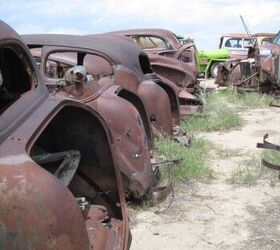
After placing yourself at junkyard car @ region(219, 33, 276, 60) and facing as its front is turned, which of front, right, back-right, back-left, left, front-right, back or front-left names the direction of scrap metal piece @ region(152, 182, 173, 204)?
right

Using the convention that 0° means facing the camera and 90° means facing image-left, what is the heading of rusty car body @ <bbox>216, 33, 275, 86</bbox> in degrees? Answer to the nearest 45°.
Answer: approximately 45°

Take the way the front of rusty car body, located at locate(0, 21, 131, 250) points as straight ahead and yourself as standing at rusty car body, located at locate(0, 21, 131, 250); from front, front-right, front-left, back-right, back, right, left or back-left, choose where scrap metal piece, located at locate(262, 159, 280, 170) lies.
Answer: right

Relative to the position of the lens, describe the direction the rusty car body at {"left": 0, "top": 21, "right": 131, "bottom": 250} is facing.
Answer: facing away from the viewer and to the left of the viewer
